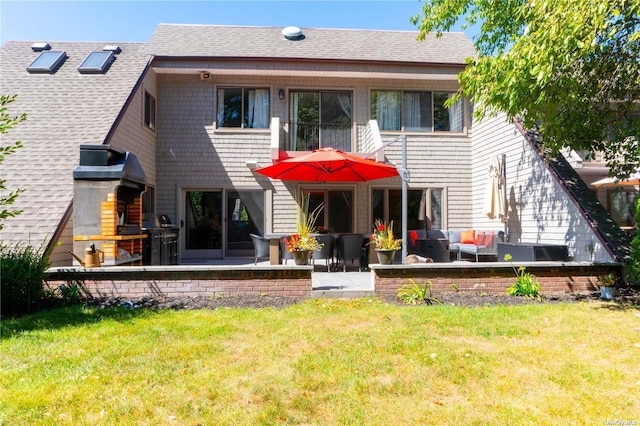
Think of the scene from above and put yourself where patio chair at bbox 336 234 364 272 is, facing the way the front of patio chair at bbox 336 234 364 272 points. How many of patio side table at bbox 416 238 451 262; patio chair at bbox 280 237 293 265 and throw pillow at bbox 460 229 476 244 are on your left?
1

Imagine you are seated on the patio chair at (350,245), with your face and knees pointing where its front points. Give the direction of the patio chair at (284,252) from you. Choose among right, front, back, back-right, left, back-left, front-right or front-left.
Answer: left

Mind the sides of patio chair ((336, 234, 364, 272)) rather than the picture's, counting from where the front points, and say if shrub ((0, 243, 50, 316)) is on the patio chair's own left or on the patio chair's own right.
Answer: on the patio chair's own left

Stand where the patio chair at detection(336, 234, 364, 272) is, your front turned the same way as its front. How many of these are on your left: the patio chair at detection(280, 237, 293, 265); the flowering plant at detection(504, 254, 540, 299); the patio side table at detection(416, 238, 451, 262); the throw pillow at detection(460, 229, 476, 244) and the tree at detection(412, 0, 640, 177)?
1

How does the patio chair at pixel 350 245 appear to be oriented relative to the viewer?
away from the camera

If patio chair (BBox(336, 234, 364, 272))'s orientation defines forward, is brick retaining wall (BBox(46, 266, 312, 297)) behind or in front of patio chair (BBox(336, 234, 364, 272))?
behind

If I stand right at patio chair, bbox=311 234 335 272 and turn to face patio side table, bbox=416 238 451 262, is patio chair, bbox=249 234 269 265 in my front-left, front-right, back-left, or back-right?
back-left

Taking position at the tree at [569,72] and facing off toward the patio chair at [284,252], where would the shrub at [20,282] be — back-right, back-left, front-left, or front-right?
front-left

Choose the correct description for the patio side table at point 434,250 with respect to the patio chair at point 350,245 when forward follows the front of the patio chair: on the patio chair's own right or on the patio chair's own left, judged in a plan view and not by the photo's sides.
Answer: on the patio chair's own right

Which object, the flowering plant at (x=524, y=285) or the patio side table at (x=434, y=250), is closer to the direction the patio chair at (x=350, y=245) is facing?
the patio side table

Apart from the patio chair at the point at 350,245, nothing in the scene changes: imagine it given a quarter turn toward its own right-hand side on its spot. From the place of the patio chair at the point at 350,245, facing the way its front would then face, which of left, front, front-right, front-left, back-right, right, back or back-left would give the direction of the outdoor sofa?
front-left

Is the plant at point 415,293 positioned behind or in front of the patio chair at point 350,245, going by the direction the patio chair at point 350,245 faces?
behind

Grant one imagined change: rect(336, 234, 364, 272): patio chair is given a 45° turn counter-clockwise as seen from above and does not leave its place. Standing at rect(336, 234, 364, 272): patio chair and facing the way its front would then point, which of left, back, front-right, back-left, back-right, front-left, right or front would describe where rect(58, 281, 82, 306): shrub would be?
left
